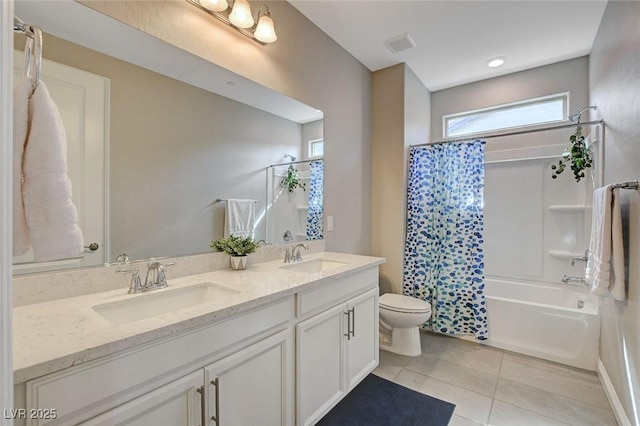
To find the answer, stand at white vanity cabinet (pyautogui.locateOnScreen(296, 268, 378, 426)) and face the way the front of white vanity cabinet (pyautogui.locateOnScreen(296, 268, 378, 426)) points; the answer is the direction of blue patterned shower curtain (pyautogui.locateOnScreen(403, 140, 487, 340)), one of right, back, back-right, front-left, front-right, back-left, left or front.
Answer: left

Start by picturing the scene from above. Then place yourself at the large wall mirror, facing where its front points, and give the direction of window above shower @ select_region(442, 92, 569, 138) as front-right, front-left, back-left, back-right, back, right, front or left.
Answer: front-left

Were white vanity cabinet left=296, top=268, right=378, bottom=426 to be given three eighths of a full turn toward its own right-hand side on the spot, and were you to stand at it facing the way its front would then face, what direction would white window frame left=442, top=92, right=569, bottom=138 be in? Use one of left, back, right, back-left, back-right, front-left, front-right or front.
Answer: back-right

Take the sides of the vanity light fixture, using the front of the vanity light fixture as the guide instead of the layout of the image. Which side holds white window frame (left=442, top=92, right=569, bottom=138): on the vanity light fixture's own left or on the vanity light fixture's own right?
on the vanity light fixture's own left

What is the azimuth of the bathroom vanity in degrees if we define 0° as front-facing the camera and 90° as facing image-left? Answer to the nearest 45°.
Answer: approximately 315°

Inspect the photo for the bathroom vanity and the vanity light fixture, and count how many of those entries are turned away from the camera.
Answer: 0

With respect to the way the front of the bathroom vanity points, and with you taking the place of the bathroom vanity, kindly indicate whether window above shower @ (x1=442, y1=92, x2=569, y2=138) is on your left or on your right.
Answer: on your left
